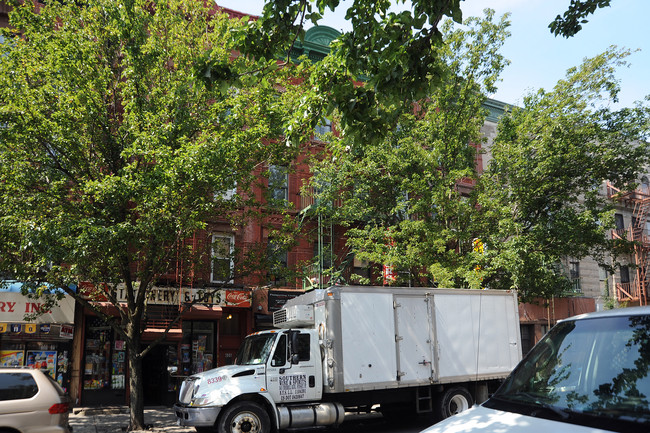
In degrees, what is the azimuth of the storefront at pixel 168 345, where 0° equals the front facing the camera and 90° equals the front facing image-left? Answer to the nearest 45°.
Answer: approximately 0°

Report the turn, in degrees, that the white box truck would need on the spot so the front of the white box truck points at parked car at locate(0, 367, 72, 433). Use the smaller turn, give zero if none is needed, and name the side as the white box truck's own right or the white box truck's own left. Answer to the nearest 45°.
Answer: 0° — it already faces it

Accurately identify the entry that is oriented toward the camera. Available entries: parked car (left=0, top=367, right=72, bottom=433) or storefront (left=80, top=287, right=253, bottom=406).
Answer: the storefront

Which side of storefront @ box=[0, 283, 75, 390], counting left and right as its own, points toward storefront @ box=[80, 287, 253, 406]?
left

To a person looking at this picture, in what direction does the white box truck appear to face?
facing the viewer and to the left of the viewer

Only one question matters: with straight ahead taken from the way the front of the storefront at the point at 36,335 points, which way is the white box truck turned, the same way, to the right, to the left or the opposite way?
to the right

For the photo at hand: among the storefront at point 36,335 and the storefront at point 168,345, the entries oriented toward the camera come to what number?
2

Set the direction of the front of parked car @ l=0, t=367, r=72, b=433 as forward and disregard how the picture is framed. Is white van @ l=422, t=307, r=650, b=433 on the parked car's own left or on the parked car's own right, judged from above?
on the parked car's own left

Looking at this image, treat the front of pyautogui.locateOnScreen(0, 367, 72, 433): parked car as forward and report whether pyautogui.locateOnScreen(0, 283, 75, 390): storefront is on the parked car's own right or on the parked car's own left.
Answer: on the parked car's own right

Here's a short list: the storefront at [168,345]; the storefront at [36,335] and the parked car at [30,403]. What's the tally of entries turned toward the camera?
2

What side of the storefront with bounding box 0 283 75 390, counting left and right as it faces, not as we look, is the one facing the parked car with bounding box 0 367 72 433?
front

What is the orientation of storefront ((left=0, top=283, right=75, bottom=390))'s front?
toward the camera

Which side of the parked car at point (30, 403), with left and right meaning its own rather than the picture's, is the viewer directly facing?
left

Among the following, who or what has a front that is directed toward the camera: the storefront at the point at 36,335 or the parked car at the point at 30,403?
the storefront
